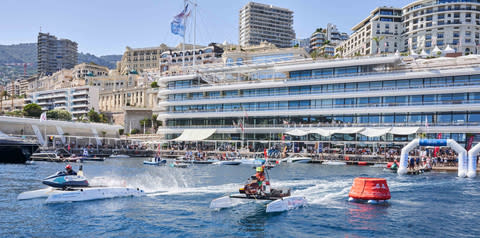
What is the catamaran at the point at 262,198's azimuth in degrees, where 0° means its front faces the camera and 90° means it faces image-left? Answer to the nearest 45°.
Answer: approximately 45°

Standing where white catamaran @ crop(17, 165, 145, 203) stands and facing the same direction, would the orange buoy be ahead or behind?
behind

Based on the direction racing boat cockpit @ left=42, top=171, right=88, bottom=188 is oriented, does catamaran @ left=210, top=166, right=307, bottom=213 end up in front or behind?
behind

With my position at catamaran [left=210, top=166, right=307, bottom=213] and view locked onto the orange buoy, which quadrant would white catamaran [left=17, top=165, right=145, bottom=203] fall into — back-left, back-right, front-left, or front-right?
back-left

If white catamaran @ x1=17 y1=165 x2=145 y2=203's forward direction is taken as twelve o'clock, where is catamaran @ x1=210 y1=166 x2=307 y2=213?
The catamaran is roughly at 7 o'clock from the white catamaran.

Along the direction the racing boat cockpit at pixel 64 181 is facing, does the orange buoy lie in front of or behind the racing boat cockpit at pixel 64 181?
behind

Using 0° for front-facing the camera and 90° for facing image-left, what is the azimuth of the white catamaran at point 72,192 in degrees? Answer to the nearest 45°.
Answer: approximately 90°

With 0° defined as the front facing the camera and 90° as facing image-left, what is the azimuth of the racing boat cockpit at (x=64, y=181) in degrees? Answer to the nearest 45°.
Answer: approximately 90°

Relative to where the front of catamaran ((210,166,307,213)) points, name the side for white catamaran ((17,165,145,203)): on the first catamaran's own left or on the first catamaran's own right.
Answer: on the first catamaran's own right
